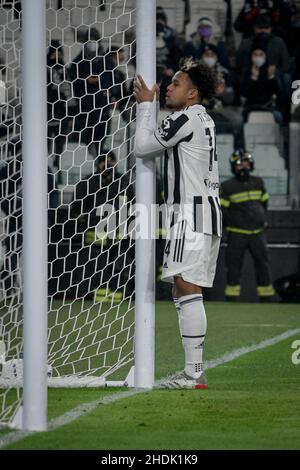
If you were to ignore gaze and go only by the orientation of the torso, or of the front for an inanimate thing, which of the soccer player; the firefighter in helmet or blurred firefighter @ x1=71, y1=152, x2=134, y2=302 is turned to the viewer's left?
the soccer player

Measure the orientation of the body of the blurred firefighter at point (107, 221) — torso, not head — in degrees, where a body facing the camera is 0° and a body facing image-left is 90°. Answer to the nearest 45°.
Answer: approximately 0°

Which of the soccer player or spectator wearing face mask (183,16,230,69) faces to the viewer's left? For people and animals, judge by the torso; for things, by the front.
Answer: the soccer player

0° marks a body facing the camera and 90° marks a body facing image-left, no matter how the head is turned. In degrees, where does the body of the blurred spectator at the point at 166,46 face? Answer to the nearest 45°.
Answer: approximately 0°

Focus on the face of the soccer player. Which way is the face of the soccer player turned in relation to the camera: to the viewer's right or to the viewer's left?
to the viewer's left
